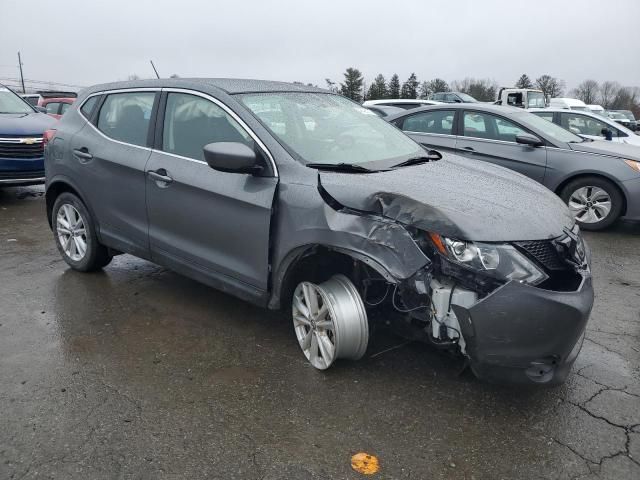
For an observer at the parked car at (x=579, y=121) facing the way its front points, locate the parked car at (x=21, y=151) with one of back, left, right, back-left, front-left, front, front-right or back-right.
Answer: back-right

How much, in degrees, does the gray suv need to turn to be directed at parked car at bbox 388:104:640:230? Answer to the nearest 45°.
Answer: approximately 90° to its left

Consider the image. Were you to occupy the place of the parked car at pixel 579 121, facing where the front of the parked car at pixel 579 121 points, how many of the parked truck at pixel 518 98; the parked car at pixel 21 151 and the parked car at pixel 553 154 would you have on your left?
1

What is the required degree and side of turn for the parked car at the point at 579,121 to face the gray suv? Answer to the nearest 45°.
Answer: approximately 90° to its right

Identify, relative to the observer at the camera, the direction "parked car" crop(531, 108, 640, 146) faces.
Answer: facing to the right of the viewer

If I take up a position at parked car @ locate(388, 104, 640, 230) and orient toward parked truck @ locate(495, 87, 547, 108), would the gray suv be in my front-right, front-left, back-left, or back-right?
back-left

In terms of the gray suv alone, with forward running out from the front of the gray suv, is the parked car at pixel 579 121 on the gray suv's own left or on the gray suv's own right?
on the gray suv's own left

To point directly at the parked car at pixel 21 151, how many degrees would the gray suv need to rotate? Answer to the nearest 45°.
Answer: approximately 180°

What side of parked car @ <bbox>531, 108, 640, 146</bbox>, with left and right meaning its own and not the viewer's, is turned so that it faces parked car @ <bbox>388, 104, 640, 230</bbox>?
right

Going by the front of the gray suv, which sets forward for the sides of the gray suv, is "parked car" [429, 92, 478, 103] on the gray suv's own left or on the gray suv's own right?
on the gray suv's own left

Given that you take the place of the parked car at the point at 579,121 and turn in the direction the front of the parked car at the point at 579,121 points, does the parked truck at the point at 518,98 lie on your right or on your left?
on your left

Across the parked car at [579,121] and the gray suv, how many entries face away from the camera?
0
